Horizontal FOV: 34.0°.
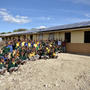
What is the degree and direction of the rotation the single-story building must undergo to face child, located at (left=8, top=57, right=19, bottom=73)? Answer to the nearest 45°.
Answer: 0° — it already faces them

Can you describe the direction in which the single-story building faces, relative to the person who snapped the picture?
facing the viewer and to the left of the viewer

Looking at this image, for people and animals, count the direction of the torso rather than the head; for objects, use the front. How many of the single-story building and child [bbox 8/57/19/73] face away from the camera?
0

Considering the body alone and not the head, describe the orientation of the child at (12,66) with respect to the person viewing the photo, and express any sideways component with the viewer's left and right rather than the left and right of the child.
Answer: facing the viewer and to the right of the viewer

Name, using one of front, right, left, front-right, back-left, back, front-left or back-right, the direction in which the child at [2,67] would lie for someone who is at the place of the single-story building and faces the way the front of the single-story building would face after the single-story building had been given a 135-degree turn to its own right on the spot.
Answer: back-left
